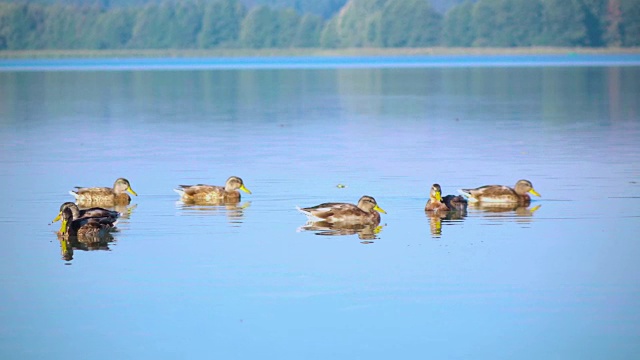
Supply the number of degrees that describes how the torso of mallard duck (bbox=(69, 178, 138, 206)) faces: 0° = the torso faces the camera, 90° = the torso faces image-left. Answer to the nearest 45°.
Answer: approximately 270°

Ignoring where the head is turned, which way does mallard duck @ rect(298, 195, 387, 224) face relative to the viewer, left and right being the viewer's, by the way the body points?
facing to the right of the viewer

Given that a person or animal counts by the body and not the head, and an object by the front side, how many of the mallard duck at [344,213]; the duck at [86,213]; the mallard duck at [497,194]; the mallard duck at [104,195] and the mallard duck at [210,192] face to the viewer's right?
4

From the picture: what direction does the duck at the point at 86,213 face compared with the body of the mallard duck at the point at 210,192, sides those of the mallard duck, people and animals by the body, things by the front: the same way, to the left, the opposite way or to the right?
the opposite way

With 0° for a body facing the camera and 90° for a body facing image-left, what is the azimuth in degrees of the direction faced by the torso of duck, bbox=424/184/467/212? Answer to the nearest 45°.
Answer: approximately 45°

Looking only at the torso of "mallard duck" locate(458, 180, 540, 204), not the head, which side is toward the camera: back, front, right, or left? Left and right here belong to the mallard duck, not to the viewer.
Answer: right

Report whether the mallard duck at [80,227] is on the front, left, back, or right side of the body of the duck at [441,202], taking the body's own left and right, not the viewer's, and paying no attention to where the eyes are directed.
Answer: front

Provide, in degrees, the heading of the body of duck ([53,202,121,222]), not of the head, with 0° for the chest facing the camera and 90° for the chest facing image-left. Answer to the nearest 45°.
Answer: approximately 90°

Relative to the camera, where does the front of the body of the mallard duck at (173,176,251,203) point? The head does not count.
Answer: to the viewer's right

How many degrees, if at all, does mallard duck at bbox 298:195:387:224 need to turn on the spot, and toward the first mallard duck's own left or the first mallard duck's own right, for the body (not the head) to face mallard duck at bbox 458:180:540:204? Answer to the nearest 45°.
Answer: approximately 45° to the first mallard duck's own left

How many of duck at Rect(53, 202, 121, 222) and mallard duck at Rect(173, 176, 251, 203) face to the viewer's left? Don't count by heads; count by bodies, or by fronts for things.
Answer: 1

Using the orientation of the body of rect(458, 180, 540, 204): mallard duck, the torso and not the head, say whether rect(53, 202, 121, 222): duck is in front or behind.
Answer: behind
